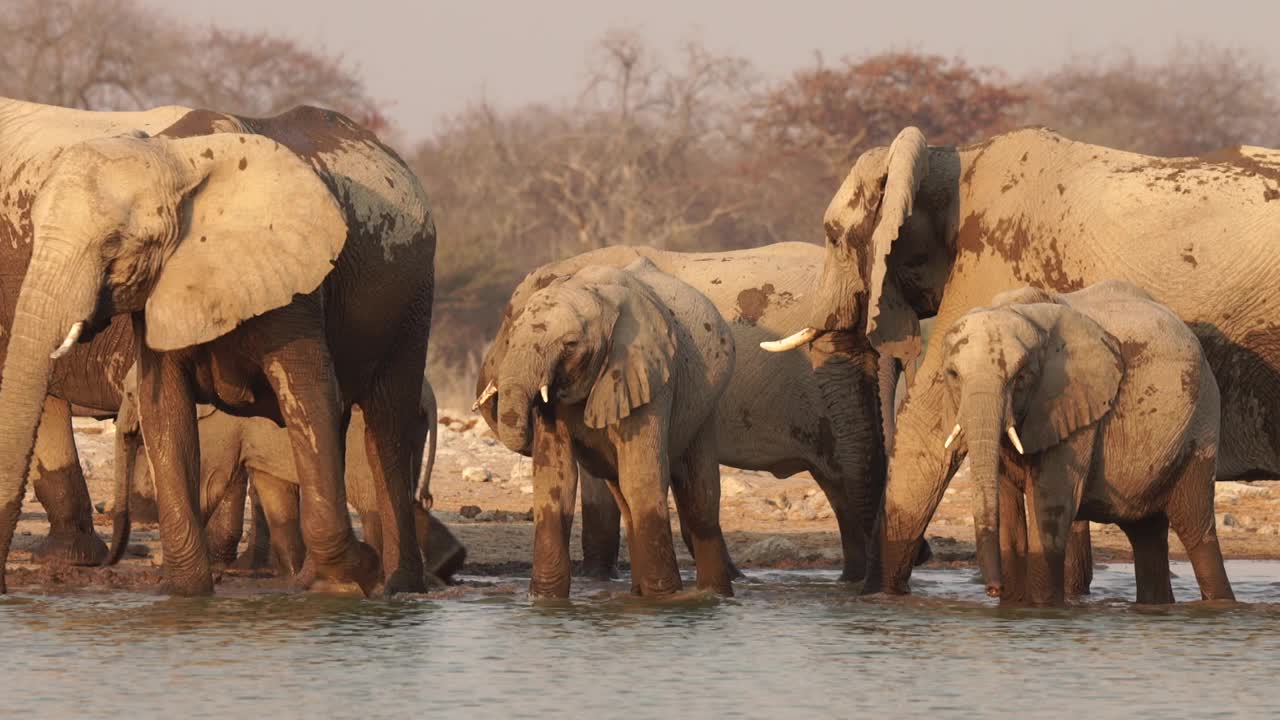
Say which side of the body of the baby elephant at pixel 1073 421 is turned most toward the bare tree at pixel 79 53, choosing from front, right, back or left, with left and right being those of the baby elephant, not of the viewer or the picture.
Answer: right

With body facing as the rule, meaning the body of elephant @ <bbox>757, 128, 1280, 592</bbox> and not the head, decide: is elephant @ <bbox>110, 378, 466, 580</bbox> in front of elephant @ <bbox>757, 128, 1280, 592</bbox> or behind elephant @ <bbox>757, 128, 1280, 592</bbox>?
in front

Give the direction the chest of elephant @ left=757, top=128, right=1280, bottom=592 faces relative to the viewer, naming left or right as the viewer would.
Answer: facing to the left of the viewer

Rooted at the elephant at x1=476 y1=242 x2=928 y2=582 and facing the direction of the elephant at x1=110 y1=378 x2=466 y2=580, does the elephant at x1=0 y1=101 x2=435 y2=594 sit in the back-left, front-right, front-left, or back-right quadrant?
front-left

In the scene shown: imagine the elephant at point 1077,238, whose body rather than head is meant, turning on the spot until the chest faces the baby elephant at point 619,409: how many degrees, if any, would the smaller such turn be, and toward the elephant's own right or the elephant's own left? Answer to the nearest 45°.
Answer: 0° — it already faces it

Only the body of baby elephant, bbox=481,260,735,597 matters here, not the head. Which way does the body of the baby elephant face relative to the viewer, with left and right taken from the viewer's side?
facing the viewer and to the left of the viewer

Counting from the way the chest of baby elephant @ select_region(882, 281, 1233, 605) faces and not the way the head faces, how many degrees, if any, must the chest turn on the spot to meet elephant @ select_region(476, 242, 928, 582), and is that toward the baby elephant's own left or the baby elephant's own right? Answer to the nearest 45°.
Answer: approximately 90° to the baby elephant's own right

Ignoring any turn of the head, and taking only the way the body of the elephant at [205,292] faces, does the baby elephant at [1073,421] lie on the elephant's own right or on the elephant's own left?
on the elephant's own left

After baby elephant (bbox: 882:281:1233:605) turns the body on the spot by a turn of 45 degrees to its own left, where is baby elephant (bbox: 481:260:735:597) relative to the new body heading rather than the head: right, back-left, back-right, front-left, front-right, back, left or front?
right

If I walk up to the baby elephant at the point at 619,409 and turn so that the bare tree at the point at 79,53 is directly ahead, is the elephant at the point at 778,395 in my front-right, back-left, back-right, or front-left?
front-right
